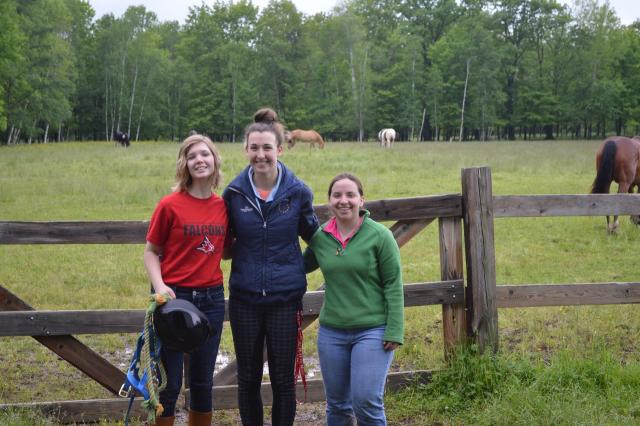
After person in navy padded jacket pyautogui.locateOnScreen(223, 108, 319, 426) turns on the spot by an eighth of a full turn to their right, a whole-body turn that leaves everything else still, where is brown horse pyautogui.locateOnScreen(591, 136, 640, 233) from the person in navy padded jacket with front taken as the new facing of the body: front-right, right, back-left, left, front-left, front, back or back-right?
back

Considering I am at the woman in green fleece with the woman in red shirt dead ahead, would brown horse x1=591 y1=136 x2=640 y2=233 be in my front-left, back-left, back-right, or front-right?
back-right

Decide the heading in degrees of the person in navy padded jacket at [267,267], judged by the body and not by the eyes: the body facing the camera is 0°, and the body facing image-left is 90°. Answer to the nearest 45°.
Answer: approximately 0°
